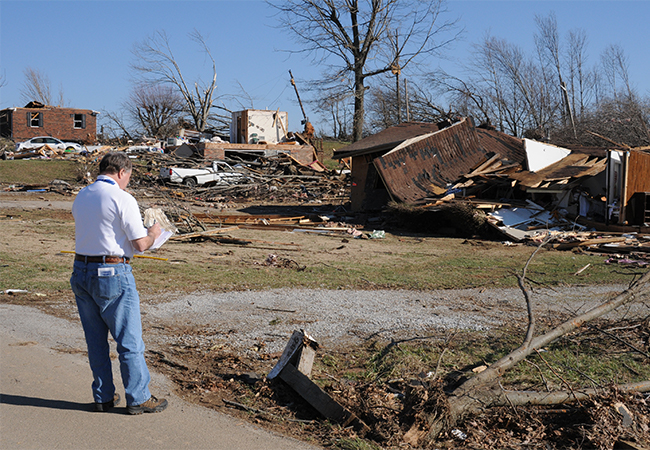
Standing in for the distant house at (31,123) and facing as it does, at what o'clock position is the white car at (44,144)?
The white car is roughly at 12 o'clock from the distant house.

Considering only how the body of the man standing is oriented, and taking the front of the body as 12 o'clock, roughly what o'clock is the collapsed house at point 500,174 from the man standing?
The collapsed house is roughly at 12 o'clock from the man standing.

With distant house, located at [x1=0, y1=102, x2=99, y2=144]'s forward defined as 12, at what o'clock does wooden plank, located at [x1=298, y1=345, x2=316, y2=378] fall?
The wooden plank is roughly at 12 o'clock from the distant house.

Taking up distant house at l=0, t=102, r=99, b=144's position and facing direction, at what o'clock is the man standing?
The man standing is roughly at 12 o'clock from the distant house.

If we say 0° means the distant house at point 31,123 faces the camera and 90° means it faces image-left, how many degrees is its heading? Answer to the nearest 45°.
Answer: approximately 0°

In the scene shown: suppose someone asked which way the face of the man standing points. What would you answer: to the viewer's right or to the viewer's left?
to the viewer's right

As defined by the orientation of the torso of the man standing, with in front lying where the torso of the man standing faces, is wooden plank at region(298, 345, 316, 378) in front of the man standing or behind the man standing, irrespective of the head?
in front

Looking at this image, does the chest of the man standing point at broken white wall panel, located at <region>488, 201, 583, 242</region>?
yes

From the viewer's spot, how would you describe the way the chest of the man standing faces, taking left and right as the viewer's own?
facing away from the viewer and to the right of the viewer
